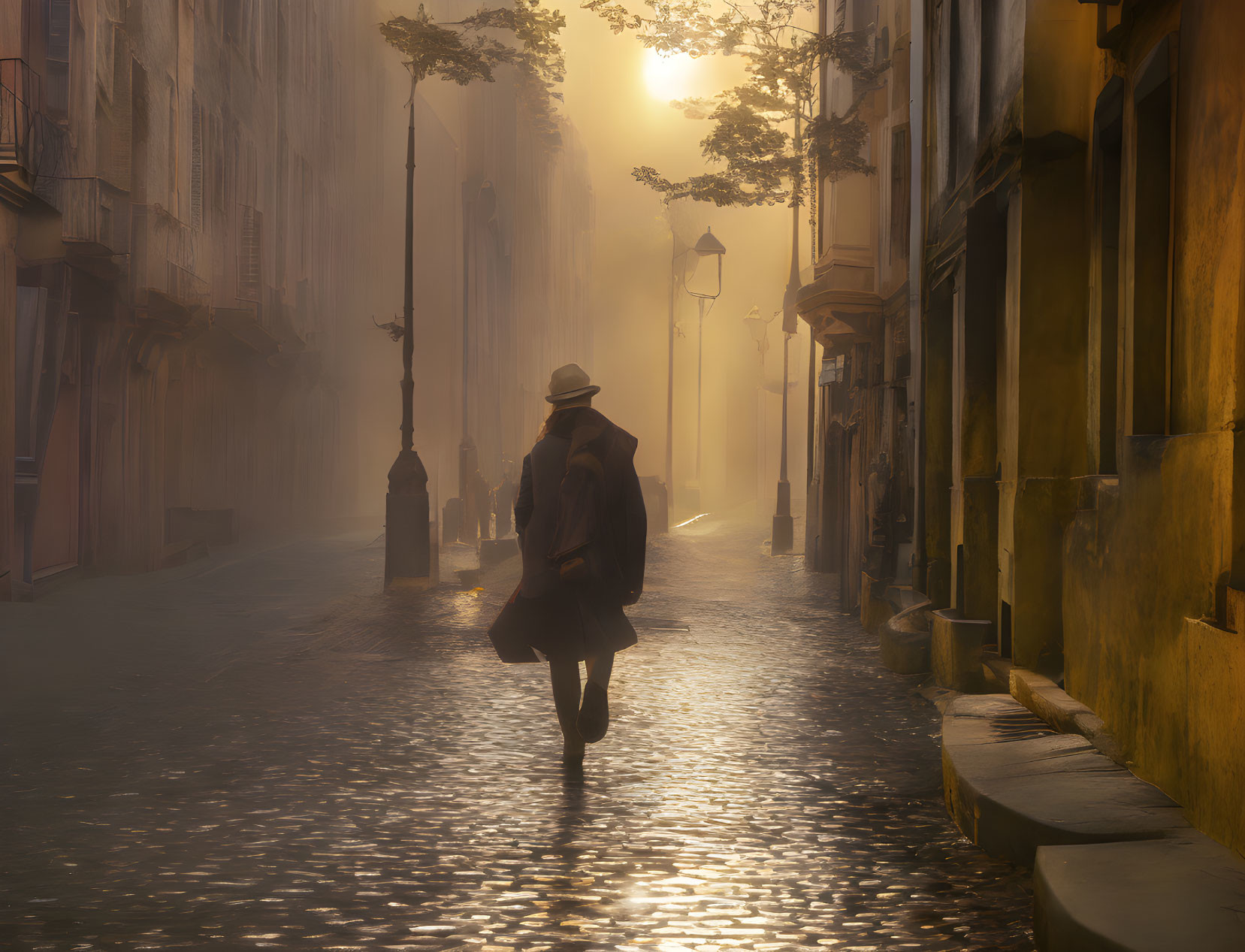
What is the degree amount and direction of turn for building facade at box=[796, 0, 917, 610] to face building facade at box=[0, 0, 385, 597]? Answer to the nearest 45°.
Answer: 0° — it already faces it

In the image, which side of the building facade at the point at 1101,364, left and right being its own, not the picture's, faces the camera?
left

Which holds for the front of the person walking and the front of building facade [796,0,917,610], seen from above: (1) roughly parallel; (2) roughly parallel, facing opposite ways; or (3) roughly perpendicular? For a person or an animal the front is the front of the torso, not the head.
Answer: roughly perpendicular

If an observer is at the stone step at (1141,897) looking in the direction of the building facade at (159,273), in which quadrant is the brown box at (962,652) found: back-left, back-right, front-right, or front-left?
front-right

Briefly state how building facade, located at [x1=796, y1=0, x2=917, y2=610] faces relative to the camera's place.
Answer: facing to the left of the viewer

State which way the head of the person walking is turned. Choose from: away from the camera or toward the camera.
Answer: away from the camera

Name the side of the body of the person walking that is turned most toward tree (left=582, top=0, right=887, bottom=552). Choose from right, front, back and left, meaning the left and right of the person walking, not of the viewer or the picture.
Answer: front

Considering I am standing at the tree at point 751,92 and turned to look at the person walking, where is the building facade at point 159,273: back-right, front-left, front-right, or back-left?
front-right

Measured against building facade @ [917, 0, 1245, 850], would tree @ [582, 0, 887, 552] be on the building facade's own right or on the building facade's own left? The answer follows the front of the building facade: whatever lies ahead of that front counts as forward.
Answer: on the building facade's own right

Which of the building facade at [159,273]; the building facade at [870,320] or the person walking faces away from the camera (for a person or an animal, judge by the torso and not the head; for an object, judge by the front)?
the person walking

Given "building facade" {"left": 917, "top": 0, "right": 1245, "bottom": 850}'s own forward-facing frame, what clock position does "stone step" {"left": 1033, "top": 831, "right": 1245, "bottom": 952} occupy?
The stone step is roughly at 9 o'clock from the building facade.

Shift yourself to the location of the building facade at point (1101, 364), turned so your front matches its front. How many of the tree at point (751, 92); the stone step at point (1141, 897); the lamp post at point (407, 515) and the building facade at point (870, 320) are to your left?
1

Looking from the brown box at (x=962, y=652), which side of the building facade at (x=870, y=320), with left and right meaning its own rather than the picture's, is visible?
left

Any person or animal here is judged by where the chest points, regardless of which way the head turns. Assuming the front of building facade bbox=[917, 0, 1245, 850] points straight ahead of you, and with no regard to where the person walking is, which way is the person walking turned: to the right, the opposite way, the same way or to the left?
to the right

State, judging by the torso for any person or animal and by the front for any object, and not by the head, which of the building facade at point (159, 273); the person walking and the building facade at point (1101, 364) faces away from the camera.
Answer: the person walking

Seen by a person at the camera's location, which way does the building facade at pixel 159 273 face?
facing to the right of the viewer

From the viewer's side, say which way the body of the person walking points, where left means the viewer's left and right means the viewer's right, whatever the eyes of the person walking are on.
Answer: facing away from the viewer
